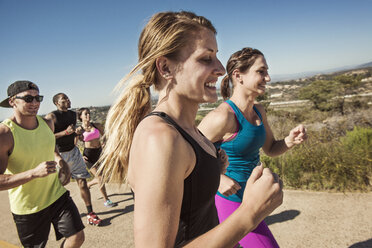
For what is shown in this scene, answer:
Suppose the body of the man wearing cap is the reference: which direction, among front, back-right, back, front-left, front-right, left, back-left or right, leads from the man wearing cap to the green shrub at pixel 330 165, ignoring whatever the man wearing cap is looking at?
front-left

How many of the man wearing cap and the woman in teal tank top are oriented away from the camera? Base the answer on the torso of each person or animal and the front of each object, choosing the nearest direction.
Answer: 0

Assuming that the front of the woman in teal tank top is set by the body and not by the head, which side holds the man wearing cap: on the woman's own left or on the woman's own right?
on the woman's own right

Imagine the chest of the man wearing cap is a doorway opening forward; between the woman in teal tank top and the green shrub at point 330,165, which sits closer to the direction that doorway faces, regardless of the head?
the woman in teal tank top

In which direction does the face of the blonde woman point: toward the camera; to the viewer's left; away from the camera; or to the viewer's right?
to the viewer's right

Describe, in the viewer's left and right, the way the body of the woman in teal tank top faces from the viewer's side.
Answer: facing the viewer and to the right of the viewer

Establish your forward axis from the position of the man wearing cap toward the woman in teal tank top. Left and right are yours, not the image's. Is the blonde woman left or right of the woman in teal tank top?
right

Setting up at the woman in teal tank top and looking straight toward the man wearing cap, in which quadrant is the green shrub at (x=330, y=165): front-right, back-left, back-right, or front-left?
back-right

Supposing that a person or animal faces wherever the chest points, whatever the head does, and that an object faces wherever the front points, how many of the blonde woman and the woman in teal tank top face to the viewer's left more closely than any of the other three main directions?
0

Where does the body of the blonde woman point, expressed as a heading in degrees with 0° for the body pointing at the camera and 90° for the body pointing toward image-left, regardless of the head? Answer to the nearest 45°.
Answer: approximately 270°

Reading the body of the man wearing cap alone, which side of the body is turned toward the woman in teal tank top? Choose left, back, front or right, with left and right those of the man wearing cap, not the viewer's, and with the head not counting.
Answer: front

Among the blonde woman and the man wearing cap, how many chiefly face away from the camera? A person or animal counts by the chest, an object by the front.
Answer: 0

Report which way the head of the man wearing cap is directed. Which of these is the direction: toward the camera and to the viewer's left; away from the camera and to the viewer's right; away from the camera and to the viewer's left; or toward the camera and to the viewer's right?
toward the camera and to the viewer's right
